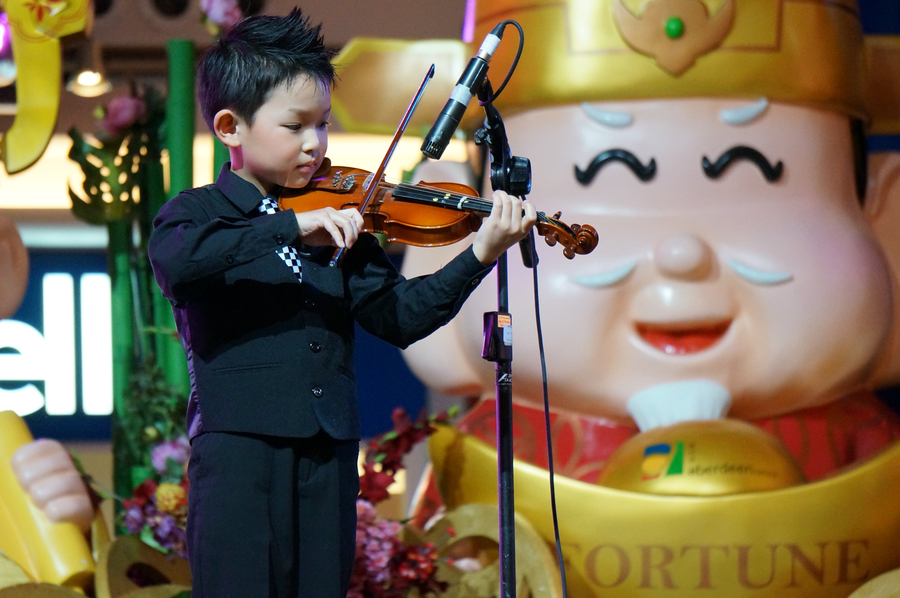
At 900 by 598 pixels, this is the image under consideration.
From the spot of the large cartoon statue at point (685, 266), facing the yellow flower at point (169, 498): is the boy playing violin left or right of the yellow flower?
left

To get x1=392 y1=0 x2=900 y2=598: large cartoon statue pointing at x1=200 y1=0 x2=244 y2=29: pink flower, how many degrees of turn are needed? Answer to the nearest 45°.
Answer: approximately 90° to its right

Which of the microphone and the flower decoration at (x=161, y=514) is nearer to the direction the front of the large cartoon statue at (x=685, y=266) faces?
the microphone

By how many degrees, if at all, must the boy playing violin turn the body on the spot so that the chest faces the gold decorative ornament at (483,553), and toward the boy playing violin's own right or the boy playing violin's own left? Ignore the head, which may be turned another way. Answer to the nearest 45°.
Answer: approximately 90° to the boy playing violin's own left

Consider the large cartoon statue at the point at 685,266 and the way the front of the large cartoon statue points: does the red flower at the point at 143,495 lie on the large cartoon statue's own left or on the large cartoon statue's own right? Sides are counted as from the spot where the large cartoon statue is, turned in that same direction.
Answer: on the large cartoon statue's own right

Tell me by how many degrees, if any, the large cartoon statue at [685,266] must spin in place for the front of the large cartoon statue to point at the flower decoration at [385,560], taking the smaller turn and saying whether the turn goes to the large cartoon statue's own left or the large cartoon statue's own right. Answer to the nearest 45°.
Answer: approximately 45° to the large cartoon statue's own right

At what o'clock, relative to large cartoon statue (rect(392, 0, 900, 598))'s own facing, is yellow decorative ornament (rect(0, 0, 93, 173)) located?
The yellow decorative ornament is roughly at 3 o'clock from the large cartoon statue.

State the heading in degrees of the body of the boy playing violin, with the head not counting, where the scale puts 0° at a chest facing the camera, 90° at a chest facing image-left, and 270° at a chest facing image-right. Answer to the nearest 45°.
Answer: approximately 315°
